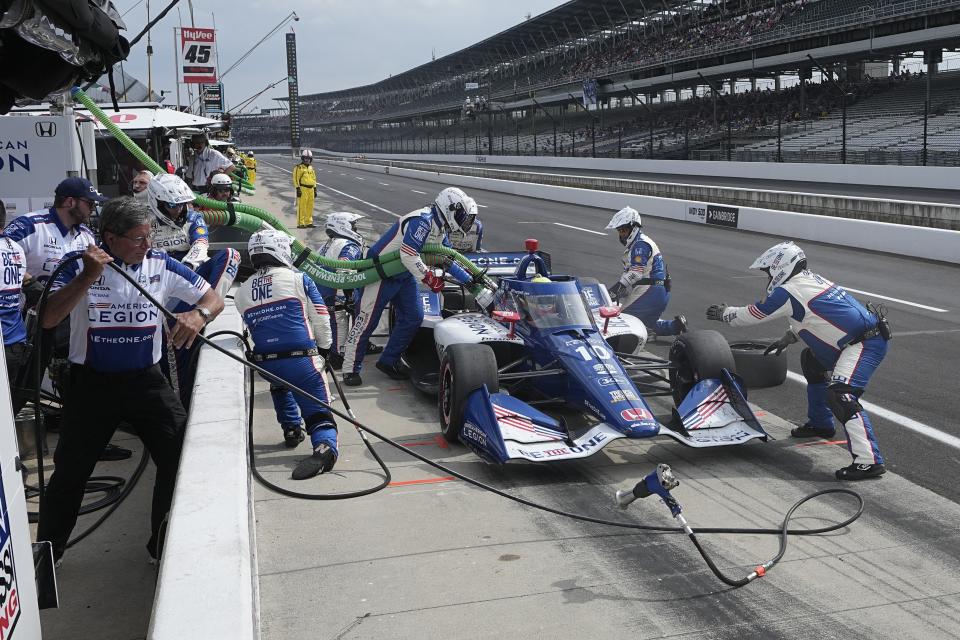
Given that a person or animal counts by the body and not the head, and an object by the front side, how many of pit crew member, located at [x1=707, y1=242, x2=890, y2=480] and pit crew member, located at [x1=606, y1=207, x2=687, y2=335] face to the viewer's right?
0

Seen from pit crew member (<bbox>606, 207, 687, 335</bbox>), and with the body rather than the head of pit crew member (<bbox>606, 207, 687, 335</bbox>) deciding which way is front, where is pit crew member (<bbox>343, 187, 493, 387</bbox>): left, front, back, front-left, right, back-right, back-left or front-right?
front-left

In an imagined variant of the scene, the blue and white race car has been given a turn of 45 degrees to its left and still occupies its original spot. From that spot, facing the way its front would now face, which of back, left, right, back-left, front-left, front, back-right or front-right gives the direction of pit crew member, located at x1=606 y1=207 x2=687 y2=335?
left

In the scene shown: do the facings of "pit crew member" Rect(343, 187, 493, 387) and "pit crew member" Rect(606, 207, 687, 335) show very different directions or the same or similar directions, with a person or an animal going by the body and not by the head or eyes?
very different directions

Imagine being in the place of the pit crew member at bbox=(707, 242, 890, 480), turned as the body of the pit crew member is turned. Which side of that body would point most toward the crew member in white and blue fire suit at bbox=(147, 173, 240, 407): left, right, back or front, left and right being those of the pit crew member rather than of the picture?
front

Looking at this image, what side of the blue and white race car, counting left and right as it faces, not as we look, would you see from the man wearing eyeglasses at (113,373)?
right

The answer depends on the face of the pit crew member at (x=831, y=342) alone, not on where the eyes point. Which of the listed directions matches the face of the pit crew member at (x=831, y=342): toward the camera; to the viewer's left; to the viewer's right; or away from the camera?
to the viewer's left

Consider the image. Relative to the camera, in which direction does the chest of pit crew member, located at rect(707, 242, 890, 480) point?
to the viewer's left

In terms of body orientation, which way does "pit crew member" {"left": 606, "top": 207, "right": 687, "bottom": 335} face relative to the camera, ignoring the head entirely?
to the viewer's left

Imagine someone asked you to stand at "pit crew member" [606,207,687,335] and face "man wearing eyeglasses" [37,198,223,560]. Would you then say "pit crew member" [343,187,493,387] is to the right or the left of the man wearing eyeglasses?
right

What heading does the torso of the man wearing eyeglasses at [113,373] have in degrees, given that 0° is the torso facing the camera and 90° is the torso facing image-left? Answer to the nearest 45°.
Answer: approximately 315°

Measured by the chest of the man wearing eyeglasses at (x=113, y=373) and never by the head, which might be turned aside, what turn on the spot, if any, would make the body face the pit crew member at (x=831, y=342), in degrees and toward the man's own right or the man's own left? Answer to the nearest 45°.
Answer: approximately 45° to the man's own left

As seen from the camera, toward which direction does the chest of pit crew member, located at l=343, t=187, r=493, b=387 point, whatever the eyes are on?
to the viewer's right

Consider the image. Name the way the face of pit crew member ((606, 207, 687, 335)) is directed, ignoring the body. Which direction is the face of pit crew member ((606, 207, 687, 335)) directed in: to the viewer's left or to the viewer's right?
to the viewer's left

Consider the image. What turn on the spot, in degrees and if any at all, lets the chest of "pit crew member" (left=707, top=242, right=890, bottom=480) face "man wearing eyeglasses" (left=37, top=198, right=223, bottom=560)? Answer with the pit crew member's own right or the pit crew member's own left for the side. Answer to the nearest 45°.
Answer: approximately 45° to the pit crew member's own left

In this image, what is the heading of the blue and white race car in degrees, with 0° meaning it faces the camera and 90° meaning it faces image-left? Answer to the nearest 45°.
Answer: approximately 315°
